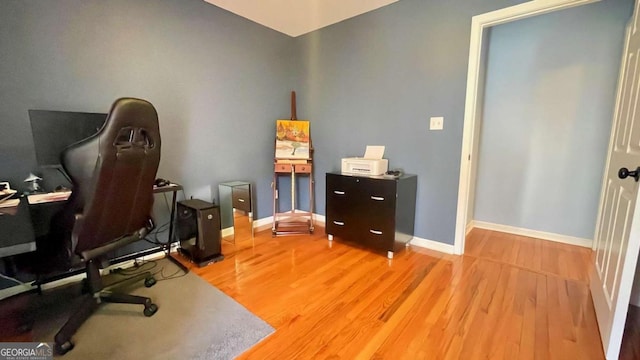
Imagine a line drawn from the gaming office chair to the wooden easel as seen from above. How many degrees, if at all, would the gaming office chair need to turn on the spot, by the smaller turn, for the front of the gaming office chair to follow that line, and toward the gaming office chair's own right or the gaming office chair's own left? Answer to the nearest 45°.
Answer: approximately 90° to the gaming office chair's own right

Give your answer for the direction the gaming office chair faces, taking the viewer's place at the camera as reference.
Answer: facing away from the viewer and to the left of the viewer

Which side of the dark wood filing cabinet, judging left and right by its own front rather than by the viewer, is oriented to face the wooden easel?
right

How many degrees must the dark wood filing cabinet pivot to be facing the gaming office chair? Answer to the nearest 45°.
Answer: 0° — it already faces it

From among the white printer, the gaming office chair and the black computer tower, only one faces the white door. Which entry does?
the black computer tower

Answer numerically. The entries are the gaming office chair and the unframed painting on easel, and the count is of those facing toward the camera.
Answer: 1

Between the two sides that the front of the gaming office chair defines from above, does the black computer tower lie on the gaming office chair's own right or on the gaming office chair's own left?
on the gaming office chair's own right

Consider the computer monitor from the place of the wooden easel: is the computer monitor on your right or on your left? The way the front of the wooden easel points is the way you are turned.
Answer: on your right

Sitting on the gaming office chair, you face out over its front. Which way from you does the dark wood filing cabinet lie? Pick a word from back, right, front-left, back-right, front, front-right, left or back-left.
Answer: back-right
